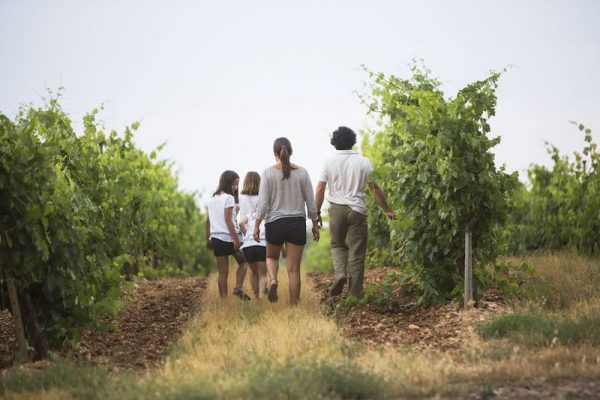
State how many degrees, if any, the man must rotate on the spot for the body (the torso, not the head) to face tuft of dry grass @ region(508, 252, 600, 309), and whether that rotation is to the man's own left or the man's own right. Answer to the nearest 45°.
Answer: approximately 90° to the man's own right

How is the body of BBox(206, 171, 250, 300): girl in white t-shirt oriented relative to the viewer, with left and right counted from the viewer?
facing away from the viewer and to the right of the viewer

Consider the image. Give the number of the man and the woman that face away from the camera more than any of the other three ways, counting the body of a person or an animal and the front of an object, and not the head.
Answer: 2

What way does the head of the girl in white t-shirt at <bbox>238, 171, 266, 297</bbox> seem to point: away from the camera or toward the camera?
away from the camera

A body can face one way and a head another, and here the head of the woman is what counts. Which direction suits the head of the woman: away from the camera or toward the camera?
away from the camera

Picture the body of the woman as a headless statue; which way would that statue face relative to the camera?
away from the camera

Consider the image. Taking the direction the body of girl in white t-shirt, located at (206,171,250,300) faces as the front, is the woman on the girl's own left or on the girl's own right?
on the girl's own right

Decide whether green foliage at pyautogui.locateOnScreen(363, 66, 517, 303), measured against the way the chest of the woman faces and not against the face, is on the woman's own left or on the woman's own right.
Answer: on the woman's own right

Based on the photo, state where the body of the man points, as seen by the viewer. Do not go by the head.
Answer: away from the camera

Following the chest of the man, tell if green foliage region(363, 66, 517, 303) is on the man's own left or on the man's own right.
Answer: on the man's own right

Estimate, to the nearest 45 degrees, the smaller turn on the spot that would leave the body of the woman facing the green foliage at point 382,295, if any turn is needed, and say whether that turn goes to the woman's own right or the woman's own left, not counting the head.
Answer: approximately 45° to the woman's own right
